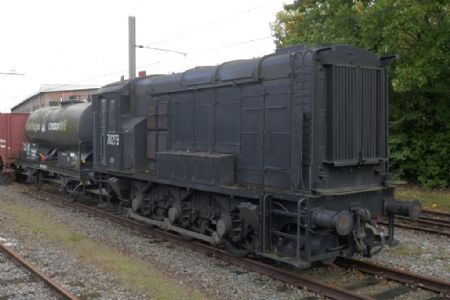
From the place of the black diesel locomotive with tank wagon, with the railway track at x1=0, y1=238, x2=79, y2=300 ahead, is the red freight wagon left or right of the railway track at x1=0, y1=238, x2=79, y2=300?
right

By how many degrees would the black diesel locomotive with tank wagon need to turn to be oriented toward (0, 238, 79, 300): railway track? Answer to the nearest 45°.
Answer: approximately 135° to its right

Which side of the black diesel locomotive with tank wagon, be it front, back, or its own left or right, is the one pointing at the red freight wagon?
back

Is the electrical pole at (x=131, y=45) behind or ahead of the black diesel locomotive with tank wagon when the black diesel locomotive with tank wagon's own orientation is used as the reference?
behind
